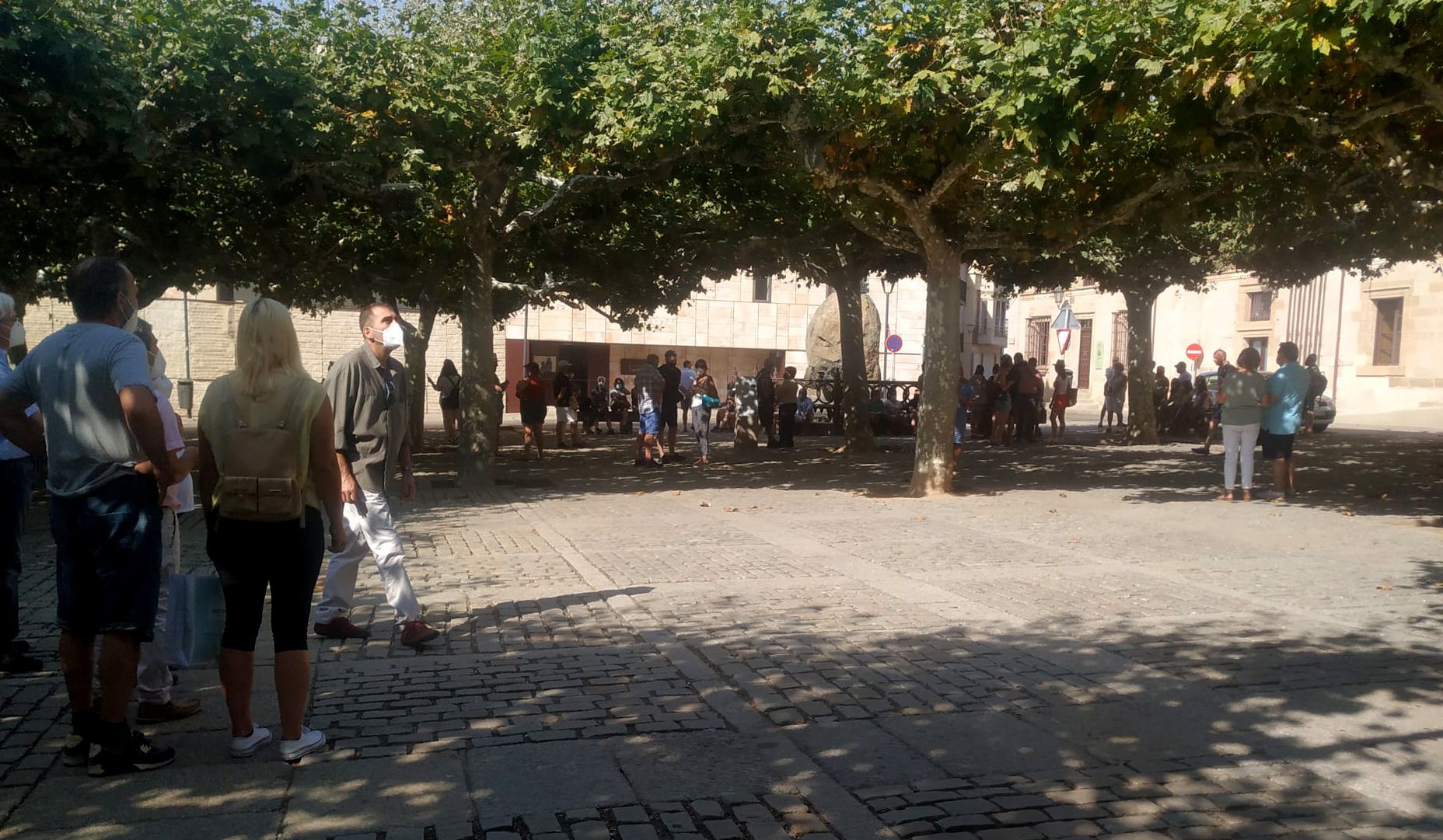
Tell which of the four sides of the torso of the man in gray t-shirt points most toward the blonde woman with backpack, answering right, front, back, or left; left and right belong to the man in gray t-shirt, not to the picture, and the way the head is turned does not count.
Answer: right

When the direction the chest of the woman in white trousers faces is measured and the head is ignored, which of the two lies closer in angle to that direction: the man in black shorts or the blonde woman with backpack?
the man in black shorts

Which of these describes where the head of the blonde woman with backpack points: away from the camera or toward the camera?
away from the camera

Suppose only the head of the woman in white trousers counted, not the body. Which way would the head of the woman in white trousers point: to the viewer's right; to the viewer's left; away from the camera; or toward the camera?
away from the camera

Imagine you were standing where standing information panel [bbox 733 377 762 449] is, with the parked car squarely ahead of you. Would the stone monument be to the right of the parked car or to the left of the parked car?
left

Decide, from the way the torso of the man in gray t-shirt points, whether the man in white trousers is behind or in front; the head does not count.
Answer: in front

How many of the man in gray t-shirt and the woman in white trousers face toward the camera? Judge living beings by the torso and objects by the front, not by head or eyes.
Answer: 0

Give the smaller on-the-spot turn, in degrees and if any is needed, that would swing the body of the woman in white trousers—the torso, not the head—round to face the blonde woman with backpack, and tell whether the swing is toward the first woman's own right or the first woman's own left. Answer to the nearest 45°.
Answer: approximately 180°

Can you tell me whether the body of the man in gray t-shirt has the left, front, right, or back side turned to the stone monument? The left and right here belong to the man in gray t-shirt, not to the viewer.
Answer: front

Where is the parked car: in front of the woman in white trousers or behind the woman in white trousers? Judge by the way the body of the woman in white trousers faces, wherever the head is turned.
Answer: in front

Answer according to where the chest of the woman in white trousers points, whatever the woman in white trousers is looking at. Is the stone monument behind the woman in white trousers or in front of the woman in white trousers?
in front

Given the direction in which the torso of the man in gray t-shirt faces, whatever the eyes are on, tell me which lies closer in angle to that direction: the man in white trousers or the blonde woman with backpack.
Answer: the man in white trousers

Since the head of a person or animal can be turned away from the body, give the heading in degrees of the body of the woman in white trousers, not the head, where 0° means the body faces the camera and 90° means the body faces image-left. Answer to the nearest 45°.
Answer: approximately 180°

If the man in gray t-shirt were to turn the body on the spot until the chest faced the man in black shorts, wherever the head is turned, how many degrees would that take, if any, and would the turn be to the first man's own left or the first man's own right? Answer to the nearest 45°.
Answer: approximately 45° to the first man's own right

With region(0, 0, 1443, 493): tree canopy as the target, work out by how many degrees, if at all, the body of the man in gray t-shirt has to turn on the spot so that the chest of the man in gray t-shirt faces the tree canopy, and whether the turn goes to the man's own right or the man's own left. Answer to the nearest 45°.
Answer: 0° — they already face it

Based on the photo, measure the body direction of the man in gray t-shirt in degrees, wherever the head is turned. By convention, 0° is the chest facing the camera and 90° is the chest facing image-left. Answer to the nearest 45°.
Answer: approximately 225°
